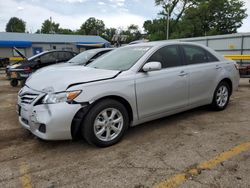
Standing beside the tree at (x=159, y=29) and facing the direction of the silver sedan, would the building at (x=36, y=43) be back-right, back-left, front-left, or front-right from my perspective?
front-right

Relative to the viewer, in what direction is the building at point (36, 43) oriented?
toward the camera

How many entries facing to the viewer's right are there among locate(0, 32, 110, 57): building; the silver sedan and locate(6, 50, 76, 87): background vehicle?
0

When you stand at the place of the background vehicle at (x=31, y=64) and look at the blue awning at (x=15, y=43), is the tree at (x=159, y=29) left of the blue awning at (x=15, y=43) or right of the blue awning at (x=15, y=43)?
right

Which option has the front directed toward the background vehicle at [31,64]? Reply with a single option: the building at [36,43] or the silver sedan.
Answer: the building

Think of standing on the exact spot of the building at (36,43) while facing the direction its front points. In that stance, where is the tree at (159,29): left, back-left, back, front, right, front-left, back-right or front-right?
left

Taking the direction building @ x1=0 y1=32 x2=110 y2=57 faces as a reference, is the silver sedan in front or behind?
in front

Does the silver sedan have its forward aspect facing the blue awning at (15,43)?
no

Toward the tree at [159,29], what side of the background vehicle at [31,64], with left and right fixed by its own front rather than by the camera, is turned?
back

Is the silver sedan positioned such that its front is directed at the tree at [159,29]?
no

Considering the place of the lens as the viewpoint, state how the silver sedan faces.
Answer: facing the viewer and to the left of the viewer

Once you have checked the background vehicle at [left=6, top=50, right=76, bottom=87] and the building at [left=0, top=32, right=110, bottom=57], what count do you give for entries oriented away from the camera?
0

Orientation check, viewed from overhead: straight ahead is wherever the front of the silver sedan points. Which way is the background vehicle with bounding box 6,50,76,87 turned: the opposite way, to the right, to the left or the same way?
the same way

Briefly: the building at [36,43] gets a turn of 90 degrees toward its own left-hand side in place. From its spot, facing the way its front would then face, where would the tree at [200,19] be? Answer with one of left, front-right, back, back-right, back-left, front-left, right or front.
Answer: front

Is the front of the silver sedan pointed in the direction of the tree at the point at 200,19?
no
